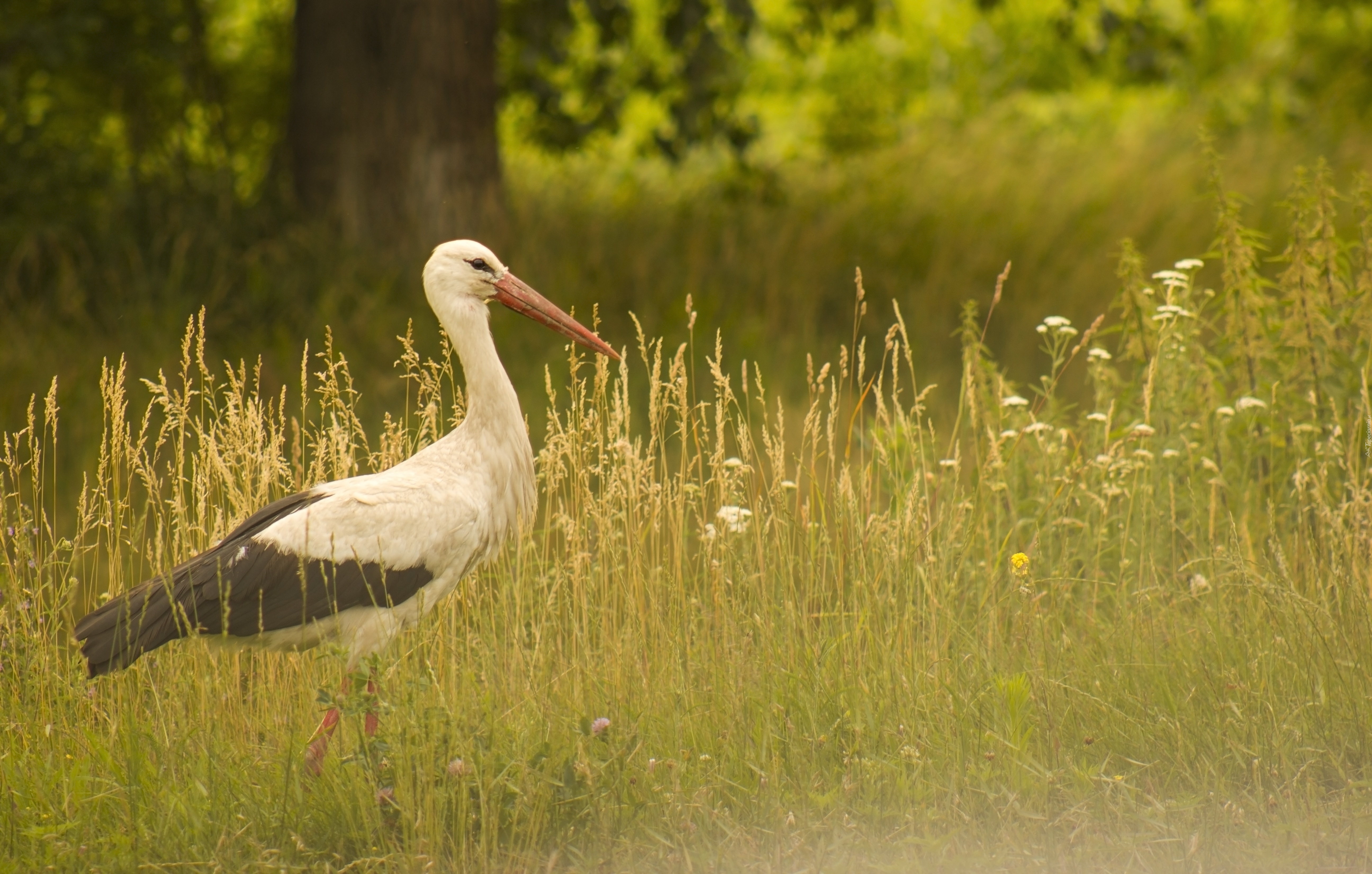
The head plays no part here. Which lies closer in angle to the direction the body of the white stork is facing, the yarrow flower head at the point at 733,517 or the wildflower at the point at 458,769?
the yarrow flower head

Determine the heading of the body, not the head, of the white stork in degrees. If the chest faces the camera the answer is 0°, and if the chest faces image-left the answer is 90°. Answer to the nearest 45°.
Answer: approximately 270°

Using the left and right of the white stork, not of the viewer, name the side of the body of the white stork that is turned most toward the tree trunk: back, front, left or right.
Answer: left

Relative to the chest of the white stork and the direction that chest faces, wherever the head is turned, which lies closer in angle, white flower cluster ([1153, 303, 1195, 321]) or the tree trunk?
the white flower cluster

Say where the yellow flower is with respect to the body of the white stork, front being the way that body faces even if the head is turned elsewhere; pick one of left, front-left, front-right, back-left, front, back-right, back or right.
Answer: front

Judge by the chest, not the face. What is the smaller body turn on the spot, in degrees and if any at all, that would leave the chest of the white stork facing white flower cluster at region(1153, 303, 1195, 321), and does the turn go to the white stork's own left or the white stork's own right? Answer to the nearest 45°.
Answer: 0° — it already faces it

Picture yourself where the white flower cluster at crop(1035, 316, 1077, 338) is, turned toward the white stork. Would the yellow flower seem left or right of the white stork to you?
left

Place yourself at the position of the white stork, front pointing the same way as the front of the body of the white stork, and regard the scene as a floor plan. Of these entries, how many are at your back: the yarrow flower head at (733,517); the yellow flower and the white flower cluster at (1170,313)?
0

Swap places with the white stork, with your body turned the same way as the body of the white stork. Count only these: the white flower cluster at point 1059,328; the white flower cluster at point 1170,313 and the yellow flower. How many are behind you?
0

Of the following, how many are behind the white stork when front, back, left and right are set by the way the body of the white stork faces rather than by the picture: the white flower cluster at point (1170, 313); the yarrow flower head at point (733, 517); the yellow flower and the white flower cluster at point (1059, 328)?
0

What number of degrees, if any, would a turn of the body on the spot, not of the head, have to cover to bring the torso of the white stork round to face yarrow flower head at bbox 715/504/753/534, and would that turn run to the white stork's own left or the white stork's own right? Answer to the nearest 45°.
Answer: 0° — it already faces it

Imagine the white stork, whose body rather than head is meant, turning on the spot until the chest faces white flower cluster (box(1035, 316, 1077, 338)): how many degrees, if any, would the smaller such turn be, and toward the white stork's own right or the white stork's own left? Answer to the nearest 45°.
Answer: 0° — it already faces it
